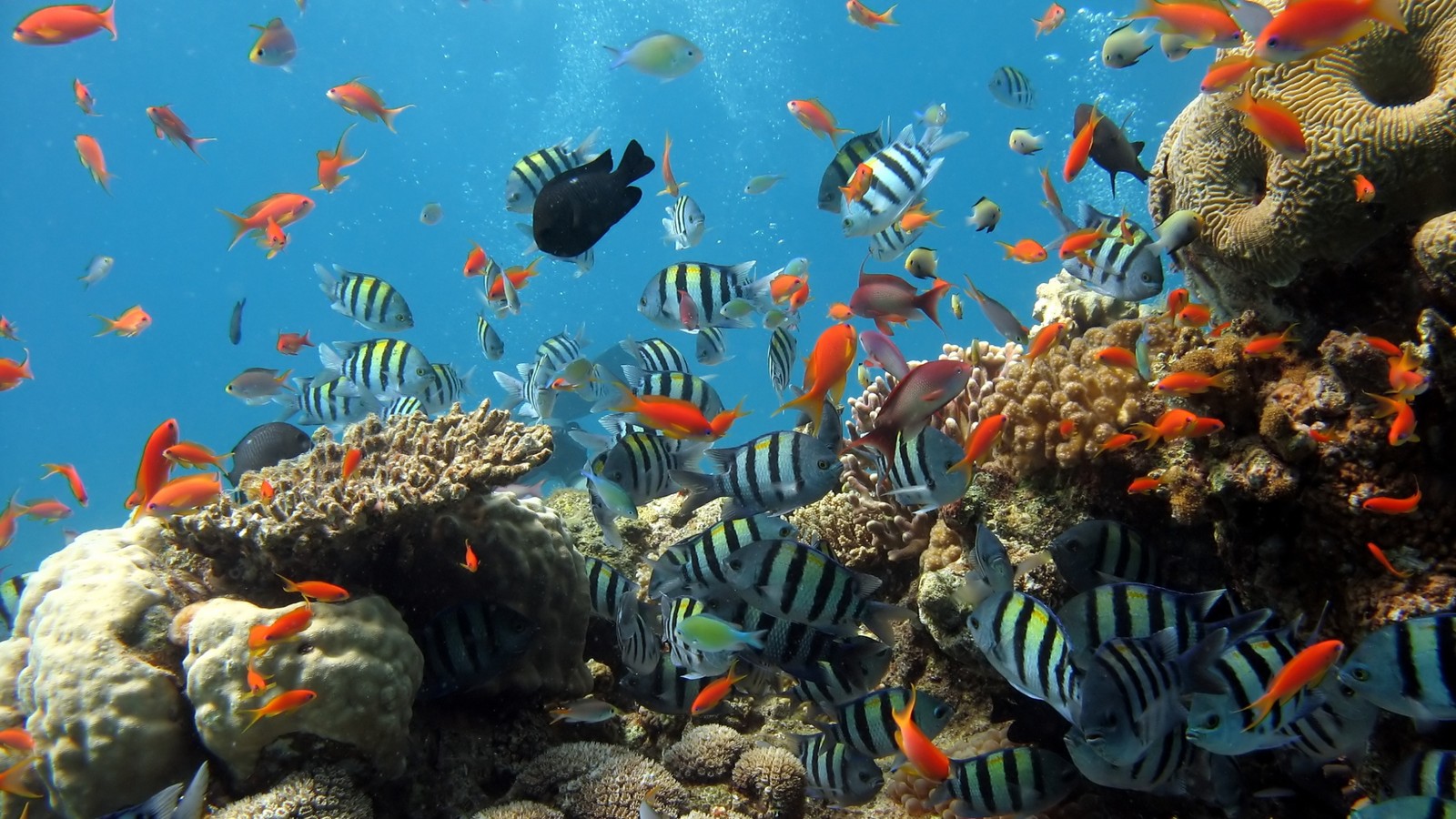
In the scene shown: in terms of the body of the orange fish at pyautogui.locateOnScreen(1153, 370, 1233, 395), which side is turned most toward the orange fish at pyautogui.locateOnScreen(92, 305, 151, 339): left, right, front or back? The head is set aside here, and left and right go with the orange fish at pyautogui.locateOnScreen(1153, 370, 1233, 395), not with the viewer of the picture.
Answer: front

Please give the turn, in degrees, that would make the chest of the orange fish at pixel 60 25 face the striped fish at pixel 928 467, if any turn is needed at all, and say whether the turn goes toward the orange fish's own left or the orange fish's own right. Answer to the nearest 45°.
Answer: approximately 135° to the orange fish's own left

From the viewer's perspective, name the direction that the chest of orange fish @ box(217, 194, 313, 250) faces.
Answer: to the viewer's right

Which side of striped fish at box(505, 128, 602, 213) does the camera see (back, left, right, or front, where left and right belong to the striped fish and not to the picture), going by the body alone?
left

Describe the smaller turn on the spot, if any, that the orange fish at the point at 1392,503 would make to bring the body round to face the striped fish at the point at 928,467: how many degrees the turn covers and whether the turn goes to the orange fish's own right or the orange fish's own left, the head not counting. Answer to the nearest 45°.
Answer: approximately 45° to the orange fish's own left

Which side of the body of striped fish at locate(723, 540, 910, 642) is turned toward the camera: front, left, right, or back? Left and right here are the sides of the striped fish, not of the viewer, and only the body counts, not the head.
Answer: left

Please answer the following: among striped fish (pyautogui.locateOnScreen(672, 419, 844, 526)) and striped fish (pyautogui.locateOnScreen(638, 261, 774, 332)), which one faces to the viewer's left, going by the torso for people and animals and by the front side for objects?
striped fish (pyautogui.locateOnScreen(638, 261, 774, 332))

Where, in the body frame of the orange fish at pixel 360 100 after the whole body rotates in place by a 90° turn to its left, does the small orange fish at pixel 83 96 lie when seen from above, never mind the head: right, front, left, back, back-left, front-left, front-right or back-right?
back-right

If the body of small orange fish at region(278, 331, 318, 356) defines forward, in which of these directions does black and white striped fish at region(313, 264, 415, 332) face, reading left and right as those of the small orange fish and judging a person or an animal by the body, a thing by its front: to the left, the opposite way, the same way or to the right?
the opposite way

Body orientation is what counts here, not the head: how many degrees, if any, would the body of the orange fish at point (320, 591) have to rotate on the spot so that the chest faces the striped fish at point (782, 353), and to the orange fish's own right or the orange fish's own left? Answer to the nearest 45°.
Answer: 0° — it already faces it
